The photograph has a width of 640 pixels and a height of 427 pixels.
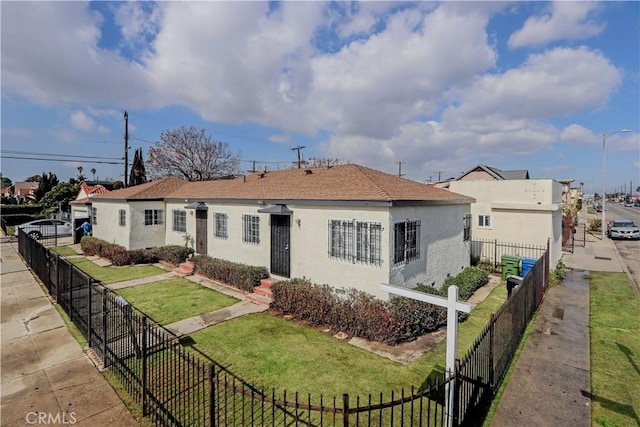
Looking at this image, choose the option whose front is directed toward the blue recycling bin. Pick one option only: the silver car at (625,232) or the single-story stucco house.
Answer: the silver car

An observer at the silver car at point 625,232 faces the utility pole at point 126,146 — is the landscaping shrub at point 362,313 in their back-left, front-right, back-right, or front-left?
front-left

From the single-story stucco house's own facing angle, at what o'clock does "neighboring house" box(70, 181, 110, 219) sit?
The neighboring house is roughly at 3 o'clock from the single-story stucco house.

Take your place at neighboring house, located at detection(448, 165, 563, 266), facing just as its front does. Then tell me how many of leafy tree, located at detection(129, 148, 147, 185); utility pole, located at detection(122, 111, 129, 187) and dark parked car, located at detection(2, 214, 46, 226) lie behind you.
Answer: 3

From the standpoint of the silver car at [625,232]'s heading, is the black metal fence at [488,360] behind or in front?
in front

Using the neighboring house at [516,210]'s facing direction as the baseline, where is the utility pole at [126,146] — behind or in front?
behind

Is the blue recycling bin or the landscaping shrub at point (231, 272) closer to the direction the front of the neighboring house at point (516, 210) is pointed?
the blue recycling bin

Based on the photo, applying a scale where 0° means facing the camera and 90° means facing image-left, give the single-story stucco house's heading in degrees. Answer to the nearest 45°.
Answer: approximately 45°

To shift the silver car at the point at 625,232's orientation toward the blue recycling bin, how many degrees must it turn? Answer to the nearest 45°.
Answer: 0° — it already faces it

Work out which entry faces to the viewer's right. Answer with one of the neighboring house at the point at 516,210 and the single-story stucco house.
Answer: the neighboring house

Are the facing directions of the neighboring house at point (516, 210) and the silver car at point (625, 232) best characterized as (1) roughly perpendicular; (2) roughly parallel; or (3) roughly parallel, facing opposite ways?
roughly perpendicular

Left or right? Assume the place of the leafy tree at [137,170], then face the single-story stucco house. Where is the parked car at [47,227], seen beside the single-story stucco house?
right

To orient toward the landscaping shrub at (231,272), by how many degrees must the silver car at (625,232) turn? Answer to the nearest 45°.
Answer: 0° — it already faces it

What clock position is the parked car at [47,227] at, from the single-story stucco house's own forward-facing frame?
The parked car is roughly at 3 o'clock from the single-story stucco house.

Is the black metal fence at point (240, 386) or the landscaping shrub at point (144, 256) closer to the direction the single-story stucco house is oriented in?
the black metal fence

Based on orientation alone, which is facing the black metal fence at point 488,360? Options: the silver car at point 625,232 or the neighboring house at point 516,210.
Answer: the silver car

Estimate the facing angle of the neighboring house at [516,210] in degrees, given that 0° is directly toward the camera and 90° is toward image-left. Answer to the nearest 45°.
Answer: approximately 270°

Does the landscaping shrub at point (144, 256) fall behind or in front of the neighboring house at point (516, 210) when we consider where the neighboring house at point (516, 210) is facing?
behind

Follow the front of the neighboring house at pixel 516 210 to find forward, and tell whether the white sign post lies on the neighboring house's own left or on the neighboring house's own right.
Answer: on the neighboring house's own right

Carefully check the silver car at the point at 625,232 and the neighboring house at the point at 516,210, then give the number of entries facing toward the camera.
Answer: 1
